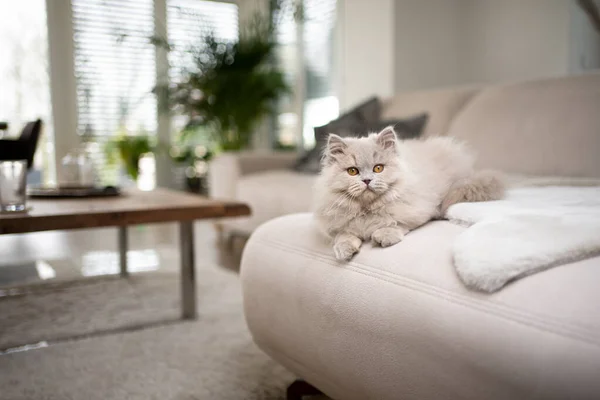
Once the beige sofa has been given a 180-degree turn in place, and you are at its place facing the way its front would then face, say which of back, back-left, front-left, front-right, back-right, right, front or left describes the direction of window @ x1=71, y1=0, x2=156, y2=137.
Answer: left

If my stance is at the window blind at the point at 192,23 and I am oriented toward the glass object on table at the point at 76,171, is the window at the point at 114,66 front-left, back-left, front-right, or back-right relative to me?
front-right

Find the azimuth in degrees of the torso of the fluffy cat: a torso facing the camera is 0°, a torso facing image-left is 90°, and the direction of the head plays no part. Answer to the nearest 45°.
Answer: approximately 45°

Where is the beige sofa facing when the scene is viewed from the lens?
facing the viewer and to the left of the viewer

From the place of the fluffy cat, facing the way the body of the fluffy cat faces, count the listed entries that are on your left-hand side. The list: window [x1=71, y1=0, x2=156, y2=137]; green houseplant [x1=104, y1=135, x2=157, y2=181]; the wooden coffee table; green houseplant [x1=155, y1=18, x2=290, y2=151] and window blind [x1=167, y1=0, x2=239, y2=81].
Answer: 0

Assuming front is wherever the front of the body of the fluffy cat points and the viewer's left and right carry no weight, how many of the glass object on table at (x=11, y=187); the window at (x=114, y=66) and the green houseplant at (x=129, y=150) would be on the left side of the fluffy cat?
0

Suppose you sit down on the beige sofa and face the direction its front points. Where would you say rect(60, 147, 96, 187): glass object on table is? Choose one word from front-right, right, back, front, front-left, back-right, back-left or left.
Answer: right

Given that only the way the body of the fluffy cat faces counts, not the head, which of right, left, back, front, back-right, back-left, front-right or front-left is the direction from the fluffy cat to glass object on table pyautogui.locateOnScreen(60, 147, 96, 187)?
right
